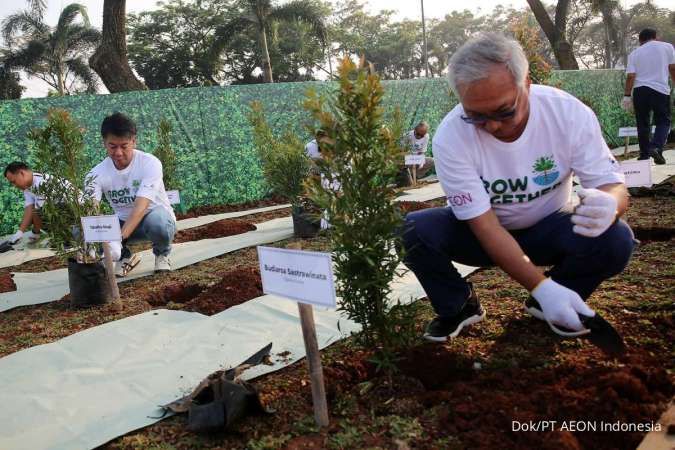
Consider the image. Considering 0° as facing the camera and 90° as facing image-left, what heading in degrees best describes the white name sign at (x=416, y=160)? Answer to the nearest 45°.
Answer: approximately 0°

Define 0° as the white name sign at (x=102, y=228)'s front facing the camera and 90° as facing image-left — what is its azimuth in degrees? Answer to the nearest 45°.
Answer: approximately 0°

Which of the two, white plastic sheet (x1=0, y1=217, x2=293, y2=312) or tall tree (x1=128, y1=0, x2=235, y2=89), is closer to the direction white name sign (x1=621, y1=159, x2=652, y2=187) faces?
the white plastic sheet

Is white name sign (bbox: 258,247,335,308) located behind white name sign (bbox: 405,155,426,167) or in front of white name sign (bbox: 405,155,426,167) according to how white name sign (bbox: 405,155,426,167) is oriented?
in front

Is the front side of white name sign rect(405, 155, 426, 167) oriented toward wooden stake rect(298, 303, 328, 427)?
yes

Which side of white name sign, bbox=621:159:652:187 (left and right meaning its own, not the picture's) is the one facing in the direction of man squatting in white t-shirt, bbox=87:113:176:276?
right

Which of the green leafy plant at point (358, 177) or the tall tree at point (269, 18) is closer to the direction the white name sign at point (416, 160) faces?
the green leafy plant

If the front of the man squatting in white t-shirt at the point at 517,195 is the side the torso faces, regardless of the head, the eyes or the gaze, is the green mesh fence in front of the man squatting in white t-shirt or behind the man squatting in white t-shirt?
behind
